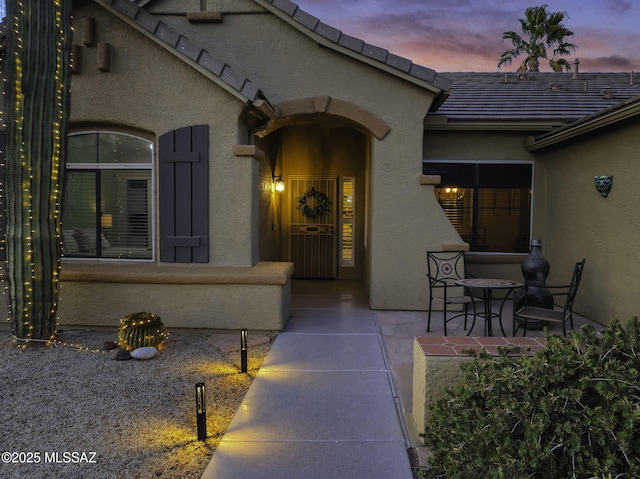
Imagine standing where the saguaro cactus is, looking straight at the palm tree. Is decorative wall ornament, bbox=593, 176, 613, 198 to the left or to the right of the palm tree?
right

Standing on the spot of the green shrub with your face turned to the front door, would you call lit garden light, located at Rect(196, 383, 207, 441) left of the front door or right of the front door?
left

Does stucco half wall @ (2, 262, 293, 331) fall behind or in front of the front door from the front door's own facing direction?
in front

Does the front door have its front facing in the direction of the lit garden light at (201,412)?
yes

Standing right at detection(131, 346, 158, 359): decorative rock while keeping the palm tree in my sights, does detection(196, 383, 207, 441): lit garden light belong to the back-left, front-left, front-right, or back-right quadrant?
back-right

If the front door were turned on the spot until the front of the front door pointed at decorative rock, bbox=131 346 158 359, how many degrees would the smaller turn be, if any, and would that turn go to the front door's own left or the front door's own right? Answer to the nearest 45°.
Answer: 0° — it already faces it

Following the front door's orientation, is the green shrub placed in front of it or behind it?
in front

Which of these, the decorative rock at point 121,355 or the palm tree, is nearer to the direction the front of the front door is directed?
the decorative rock

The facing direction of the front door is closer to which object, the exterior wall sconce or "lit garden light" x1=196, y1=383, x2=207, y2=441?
the lit garden light

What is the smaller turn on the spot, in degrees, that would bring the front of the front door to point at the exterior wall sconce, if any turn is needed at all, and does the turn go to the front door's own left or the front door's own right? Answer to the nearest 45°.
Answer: approximately 45° to the front door's own right

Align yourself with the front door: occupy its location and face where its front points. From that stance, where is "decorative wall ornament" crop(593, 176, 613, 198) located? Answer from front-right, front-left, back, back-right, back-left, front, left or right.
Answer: front-left

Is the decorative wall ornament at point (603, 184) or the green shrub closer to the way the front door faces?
the green shrub

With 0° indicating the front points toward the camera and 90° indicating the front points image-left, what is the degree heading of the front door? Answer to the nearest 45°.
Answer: approximately 0°

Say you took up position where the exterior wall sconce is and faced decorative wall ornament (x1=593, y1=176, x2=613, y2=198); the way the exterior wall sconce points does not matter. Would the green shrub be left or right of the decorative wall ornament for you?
right
